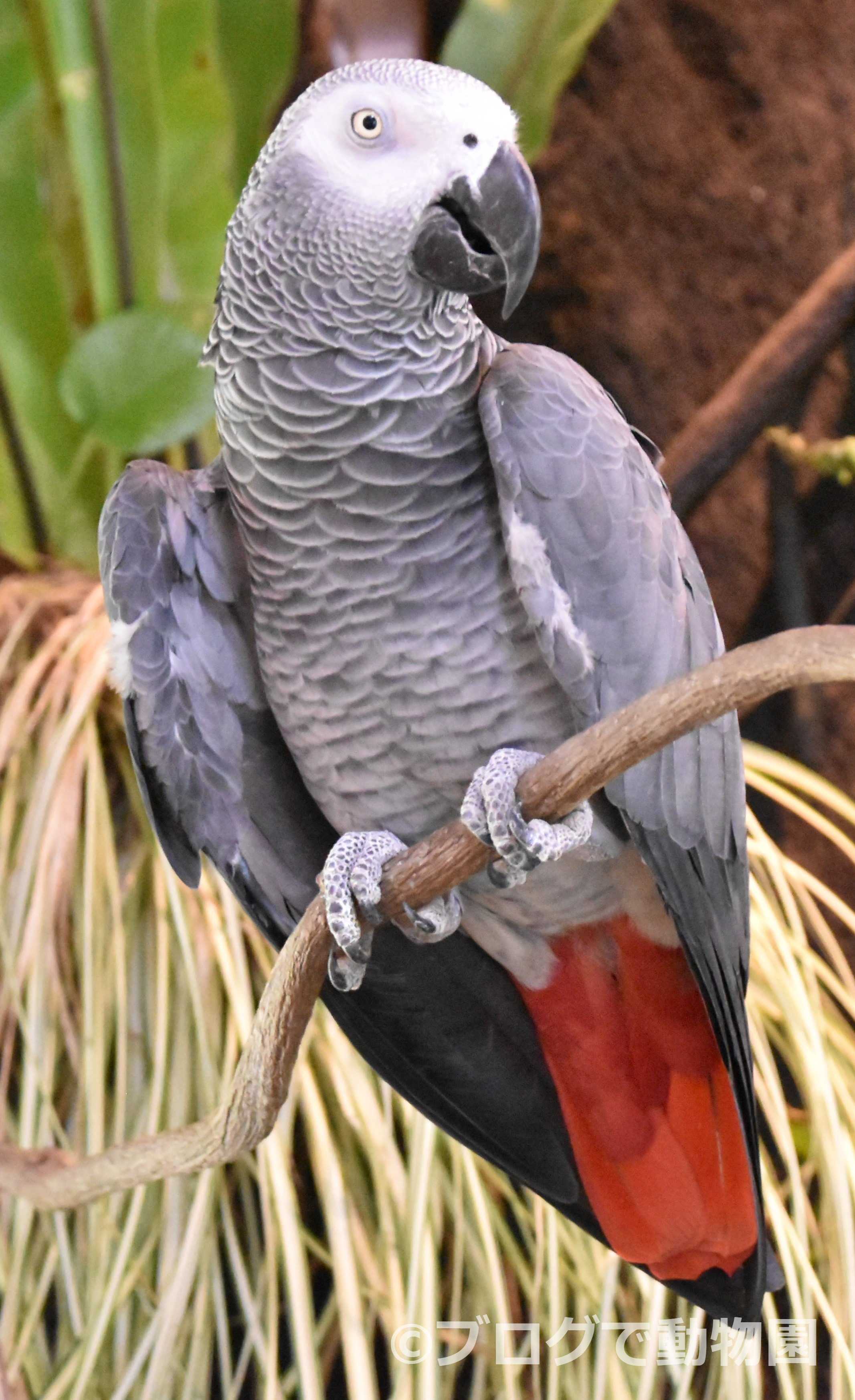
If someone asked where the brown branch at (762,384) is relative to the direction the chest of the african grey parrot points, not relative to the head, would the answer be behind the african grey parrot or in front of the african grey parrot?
behind

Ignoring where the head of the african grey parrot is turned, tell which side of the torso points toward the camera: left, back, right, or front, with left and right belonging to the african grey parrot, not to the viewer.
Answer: front
